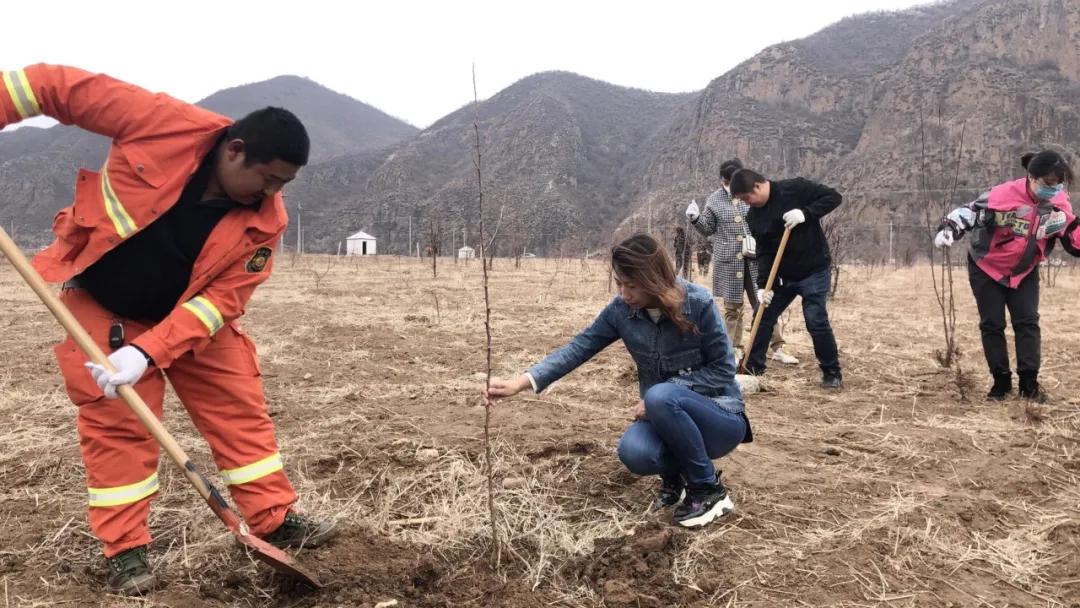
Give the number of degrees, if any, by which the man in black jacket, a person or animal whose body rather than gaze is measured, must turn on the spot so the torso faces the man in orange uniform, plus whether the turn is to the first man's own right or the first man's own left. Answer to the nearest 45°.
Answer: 0° — they already face them

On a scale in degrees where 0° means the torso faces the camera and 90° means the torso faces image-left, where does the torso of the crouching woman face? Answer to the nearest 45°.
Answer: approximately 45°

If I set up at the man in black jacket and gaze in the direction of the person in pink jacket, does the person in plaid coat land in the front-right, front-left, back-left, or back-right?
back-left

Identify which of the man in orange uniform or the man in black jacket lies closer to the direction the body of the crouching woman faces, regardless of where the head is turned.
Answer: the man in orange uniform

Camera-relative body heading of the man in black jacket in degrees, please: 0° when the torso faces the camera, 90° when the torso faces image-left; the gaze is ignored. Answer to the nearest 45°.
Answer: approximately 45°

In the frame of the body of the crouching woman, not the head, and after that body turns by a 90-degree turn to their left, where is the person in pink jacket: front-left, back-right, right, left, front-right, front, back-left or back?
left

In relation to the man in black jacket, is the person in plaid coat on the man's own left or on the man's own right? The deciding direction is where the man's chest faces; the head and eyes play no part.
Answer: on the man's own right
